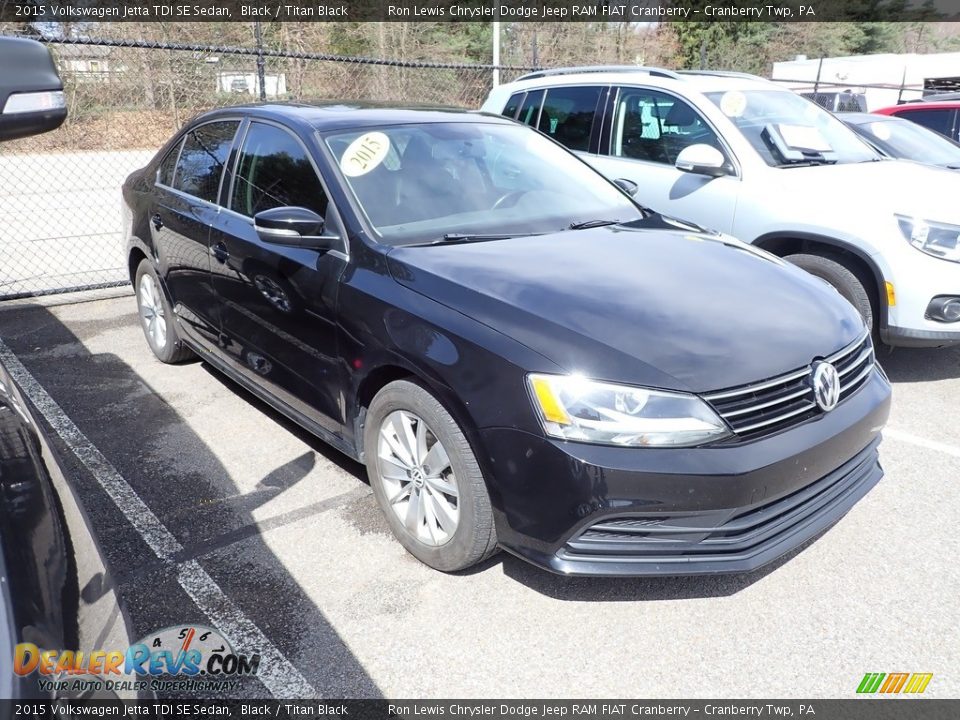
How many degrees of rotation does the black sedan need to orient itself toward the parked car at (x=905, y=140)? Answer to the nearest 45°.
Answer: approximately 90° to its left

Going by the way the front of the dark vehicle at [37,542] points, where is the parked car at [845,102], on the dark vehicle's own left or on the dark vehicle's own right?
on the dark vehicle's own left

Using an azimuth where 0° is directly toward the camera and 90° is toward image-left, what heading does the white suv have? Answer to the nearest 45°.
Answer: approximately 315°

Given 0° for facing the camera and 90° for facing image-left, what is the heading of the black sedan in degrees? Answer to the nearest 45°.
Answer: approximately 315°

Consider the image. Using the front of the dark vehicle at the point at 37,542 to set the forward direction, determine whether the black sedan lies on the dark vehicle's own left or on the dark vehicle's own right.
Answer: on the dark vehicle's own left

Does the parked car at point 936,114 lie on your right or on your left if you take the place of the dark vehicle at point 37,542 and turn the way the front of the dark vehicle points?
on your left
